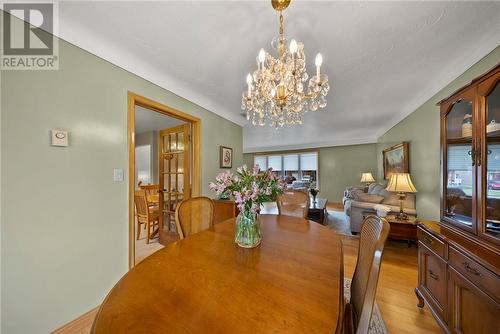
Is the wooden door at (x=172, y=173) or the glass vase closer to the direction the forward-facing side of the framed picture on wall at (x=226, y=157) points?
the glass vase

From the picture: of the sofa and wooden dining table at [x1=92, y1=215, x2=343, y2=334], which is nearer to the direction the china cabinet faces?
the wooden dining table

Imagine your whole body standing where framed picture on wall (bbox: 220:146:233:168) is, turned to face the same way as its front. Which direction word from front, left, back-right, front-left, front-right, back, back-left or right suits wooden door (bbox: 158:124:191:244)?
back-right

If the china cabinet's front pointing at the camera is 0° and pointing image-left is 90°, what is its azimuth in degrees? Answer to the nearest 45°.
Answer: approximately 45°

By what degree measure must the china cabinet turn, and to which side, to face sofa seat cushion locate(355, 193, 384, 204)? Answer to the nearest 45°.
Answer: approximately 90° to its right

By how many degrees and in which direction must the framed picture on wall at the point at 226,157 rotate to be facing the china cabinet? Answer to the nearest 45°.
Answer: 0° — it already faces it

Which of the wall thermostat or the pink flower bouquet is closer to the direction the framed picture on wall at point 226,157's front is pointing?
the pink flower bouquet

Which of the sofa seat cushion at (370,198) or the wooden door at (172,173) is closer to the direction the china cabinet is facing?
the wooden door

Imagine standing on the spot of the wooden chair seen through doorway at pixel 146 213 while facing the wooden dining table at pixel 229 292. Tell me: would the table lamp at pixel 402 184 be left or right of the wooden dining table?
left

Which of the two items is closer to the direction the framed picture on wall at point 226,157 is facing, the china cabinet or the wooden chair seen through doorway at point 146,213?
the china cabinet

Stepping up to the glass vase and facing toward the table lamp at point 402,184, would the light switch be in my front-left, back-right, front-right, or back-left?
back-left

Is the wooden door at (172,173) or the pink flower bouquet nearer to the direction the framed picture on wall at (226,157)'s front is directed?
the pink flower bouquet
